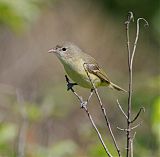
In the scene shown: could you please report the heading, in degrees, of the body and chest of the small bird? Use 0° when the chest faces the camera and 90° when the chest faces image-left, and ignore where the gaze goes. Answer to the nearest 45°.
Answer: approximately 90°
